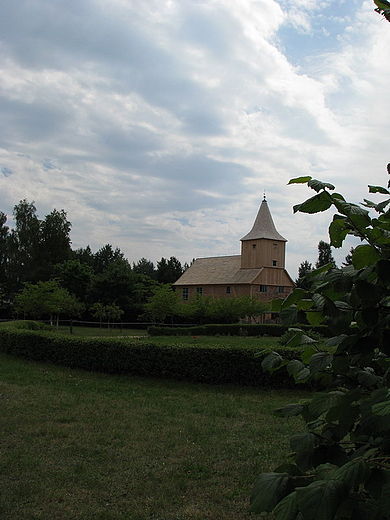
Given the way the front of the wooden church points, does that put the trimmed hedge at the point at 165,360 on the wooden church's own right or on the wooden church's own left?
on the wooden church's own right

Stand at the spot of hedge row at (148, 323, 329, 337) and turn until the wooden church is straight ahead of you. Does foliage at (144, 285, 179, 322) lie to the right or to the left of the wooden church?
left

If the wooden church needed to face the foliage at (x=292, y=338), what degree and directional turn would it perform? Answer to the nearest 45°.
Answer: approximately 45° to its right

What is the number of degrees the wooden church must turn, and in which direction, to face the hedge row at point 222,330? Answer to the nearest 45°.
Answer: approximately 45° to its right

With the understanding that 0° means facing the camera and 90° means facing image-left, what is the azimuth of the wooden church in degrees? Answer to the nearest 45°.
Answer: approximately 315°

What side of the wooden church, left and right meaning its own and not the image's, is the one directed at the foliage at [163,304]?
right
